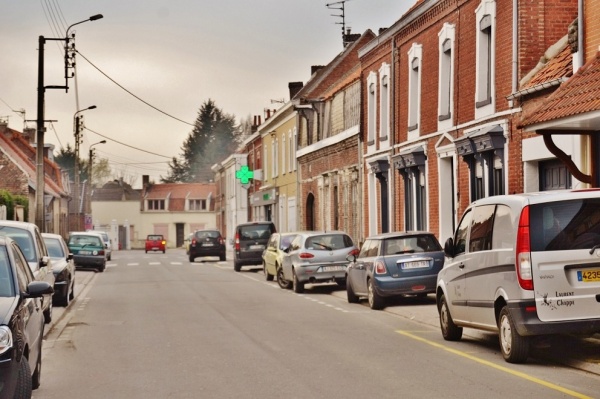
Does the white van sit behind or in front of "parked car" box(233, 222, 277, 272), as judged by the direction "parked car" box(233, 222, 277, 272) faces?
behind

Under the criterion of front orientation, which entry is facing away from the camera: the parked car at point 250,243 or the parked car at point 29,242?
the parked car at point 250,243

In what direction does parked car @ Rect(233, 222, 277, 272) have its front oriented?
away from the camera

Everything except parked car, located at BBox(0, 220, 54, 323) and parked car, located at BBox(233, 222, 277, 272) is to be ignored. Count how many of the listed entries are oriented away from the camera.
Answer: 1

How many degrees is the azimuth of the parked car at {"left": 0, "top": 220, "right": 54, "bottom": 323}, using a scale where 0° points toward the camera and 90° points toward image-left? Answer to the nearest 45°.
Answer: approximately 45°

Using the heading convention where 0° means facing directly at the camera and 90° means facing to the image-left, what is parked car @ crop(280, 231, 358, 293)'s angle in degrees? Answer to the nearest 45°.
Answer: approximately 135°

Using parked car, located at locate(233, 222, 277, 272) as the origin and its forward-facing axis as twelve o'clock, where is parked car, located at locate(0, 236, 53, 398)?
parked car, located at locate(0, 236, 53, 398) is roughly at 6 o'clock from parked car, located at locate(233, 222, 277, 272).

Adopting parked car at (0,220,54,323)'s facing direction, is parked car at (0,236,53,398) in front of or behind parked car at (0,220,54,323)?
in front

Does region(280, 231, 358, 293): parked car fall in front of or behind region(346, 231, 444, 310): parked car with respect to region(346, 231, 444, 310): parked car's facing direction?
in front
